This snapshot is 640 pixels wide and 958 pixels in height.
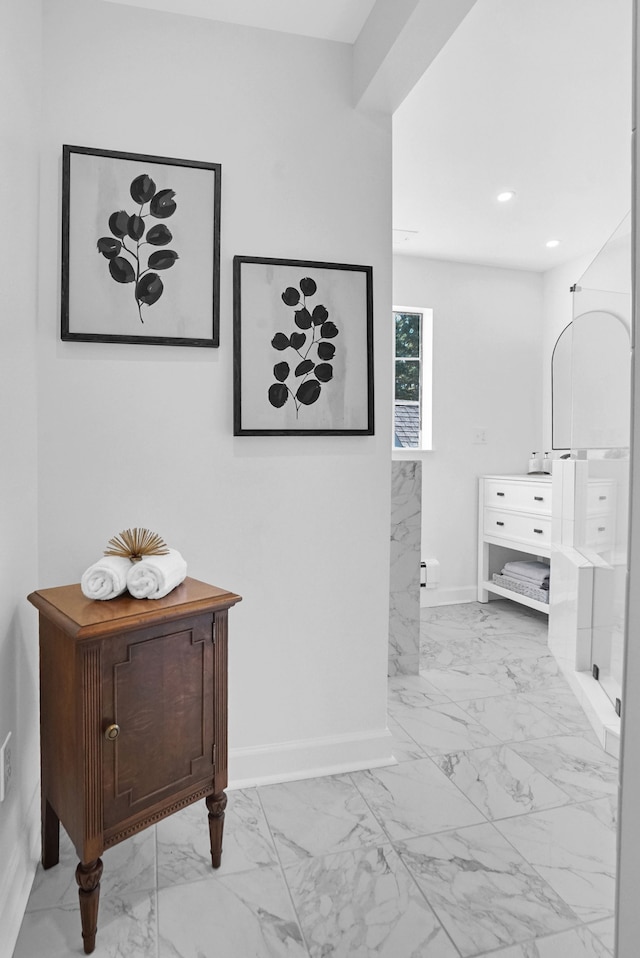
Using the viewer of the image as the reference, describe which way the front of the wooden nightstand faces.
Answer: facing the viewer and to the right of the viewer

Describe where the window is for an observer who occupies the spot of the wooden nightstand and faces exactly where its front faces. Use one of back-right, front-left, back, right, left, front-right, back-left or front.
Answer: left

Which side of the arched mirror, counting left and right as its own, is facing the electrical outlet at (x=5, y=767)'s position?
front

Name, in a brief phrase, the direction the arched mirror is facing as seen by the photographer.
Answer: facing the viewer and to the left of the viewer

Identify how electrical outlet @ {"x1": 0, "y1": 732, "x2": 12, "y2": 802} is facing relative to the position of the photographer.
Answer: facing to the right of the viewer

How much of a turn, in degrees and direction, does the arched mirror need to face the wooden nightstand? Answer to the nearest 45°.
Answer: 0° — it already faces it

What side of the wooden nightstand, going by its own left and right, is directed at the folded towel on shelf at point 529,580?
left

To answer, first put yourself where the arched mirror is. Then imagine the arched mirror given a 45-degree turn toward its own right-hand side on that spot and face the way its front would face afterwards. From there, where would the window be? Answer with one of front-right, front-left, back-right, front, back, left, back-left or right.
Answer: front-right

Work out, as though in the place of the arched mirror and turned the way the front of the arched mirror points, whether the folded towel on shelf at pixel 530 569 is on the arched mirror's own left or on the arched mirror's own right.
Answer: on the arched mirror's own right
